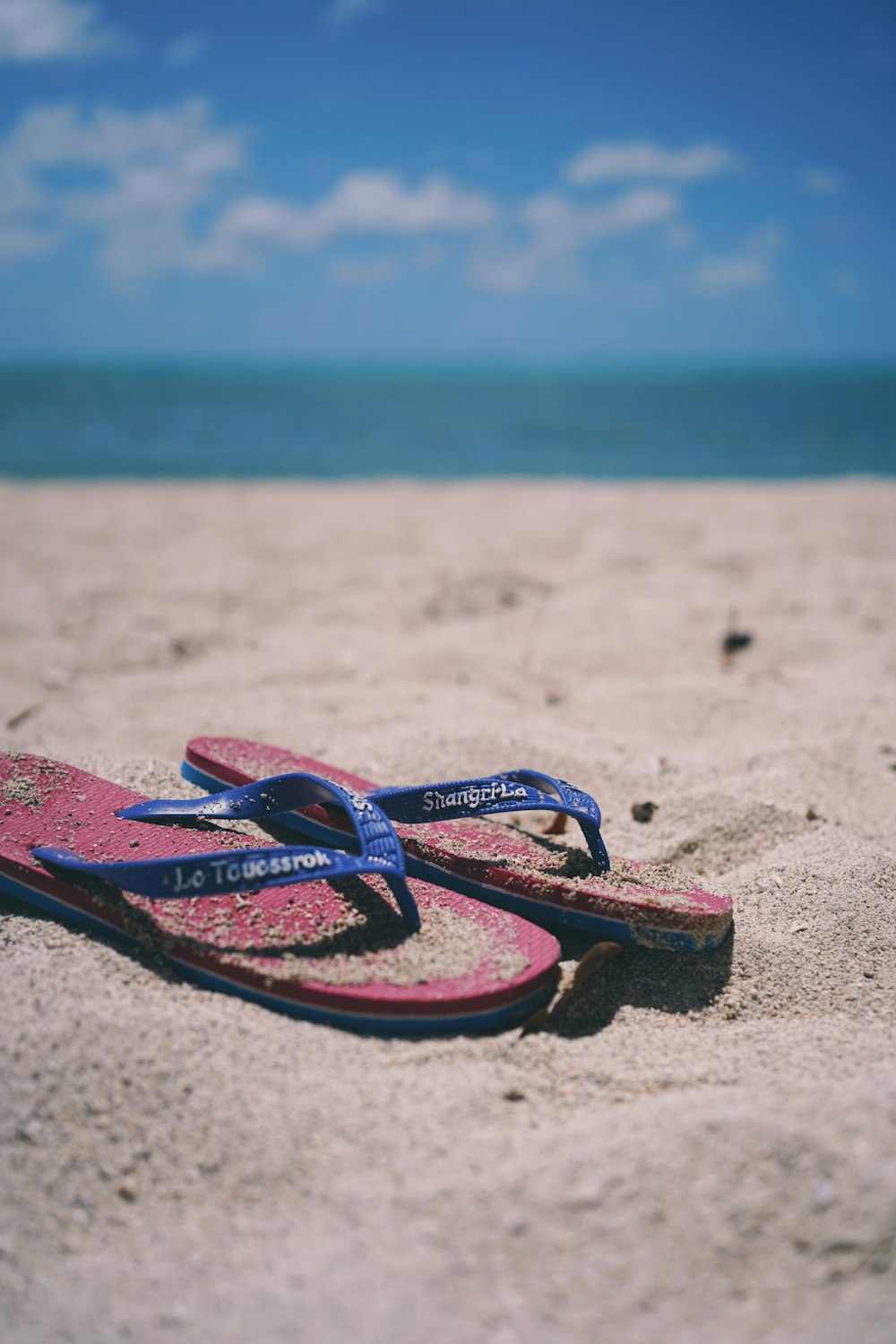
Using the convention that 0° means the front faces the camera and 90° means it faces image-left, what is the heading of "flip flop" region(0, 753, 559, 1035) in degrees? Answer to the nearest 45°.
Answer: approximately 315°

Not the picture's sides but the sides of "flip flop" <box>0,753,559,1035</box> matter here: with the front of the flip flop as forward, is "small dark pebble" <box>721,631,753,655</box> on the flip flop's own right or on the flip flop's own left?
on the flip flop's own left

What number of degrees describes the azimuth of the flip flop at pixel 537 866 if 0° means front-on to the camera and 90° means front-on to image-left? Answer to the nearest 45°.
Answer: approximately 315°
